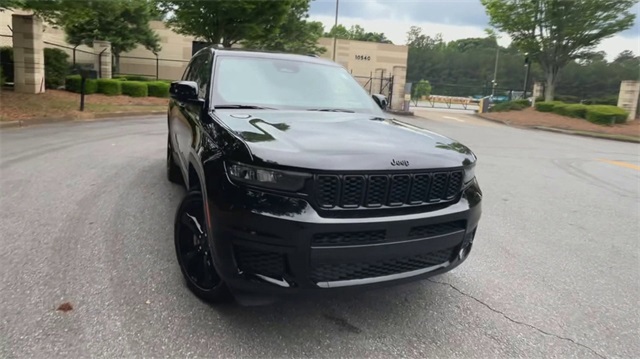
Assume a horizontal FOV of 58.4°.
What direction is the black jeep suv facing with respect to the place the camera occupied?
facing the viewer and to the right of the viewer

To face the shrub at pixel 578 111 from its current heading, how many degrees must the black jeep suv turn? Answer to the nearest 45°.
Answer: approximately 90° to its left

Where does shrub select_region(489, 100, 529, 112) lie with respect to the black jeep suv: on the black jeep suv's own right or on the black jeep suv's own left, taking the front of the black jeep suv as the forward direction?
on the black jeep suv's own left

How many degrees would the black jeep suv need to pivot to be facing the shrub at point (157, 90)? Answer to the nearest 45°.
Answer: approximately 135° to its left

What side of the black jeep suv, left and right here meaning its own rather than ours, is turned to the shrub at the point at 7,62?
back

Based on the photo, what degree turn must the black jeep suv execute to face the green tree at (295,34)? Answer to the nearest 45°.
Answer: approximately 135° to its left

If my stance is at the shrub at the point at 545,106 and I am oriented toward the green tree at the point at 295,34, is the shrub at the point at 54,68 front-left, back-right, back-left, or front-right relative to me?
front-left

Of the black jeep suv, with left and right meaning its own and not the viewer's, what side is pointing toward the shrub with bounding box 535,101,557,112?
left

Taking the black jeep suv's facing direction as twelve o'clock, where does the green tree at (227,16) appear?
The green tree is roughly at 7 o'clock from the black jeep suv.

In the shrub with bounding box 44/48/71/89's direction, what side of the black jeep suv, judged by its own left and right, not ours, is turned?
back

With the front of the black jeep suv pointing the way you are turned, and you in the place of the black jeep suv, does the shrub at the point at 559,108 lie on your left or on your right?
on your left
